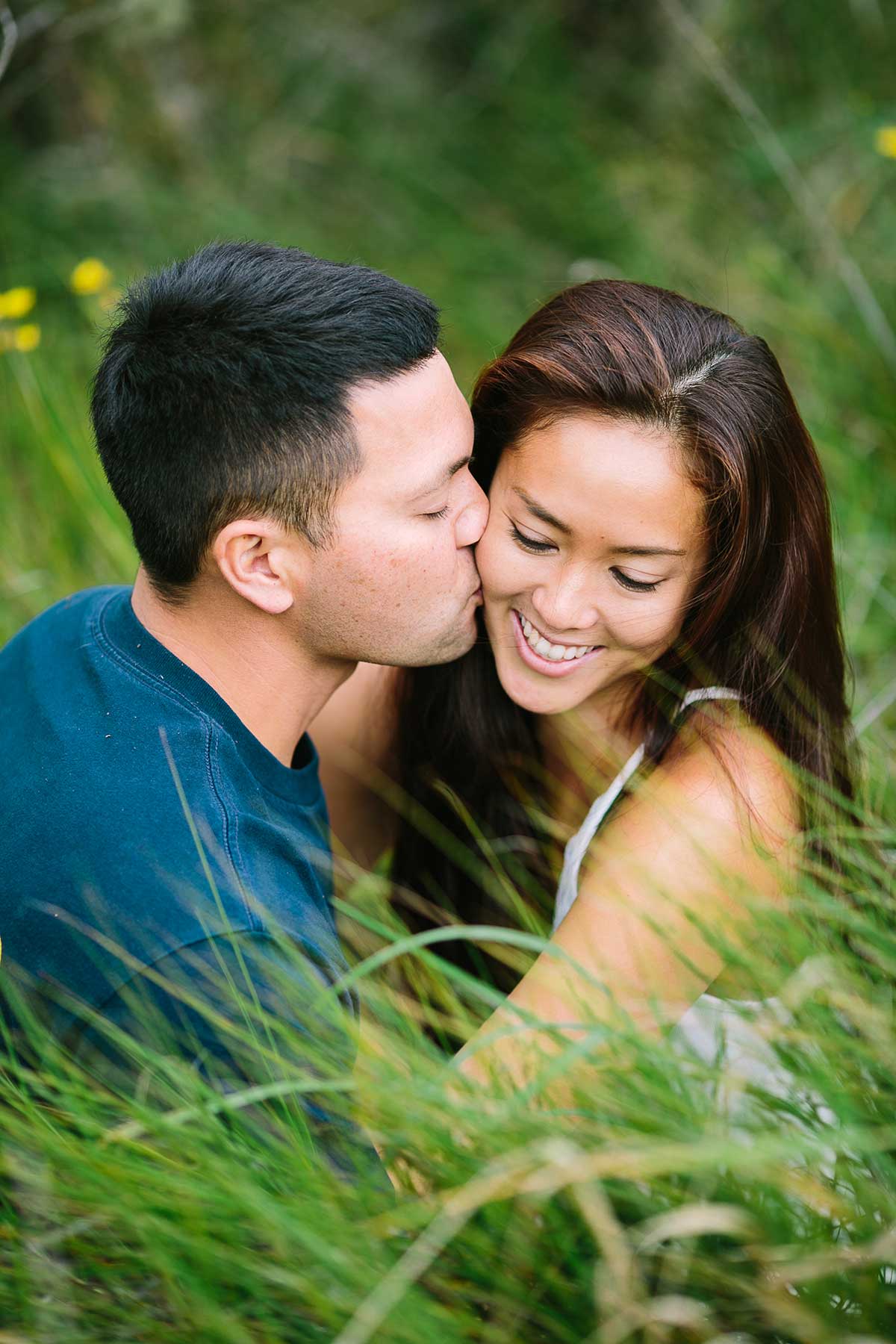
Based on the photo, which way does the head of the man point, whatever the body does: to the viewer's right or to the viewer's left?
to the viewer's right

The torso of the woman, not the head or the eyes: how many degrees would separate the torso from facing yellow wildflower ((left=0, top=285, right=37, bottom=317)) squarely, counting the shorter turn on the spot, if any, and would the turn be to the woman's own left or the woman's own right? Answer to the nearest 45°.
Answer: approximately 90° to the woman's own right

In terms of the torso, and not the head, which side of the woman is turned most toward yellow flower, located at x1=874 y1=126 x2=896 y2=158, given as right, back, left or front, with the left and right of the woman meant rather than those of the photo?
back

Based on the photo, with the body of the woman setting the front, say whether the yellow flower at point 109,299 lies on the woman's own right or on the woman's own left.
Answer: on the woman's own right

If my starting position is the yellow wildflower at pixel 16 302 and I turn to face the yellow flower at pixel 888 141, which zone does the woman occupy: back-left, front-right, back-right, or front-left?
front-right

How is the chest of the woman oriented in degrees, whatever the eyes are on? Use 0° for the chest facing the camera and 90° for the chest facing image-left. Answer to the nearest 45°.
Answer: approximately 45°

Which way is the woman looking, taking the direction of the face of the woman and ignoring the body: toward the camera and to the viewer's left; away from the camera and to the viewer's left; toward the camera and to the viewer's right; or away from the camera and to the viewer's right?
toward the camera and to the viewer's left
